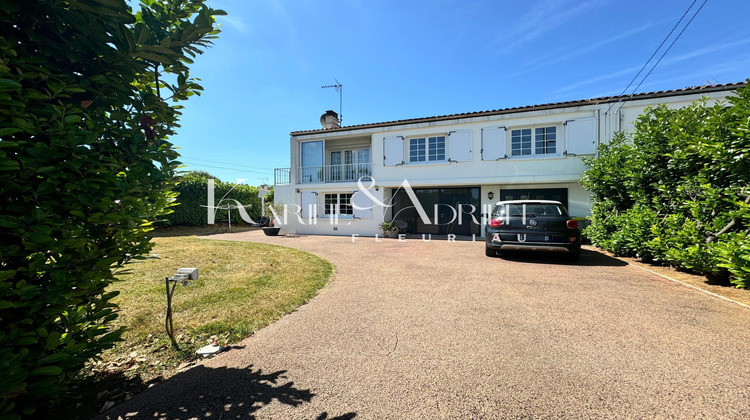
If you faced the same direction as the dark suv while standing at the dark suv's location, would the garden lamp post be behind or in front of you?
behind

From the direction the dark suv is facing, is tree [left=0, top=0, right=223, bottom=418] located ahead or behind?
behind

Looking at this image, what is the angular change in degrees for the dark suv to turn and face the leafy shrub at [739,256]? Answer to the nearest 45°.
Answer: approximately 135° to its right

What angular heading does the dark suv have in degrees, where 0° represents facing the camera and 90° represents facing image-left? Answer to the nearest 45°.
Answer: approximately 180°

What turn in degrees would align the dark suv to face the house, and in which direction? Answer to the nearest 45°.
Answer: approximately 45° to its left

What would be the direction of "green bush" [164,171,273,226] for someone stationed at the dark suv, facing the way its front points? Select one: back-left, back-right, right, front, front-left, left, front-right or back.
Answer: left

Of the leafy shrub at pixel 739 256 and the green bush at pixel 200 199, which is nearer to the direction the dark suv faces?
the green bush

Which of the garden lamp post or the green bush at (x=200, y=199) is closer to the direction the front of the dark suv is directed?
the green bush

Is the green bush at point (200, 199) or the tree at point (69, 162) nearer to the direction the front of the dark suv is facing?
the green bush
